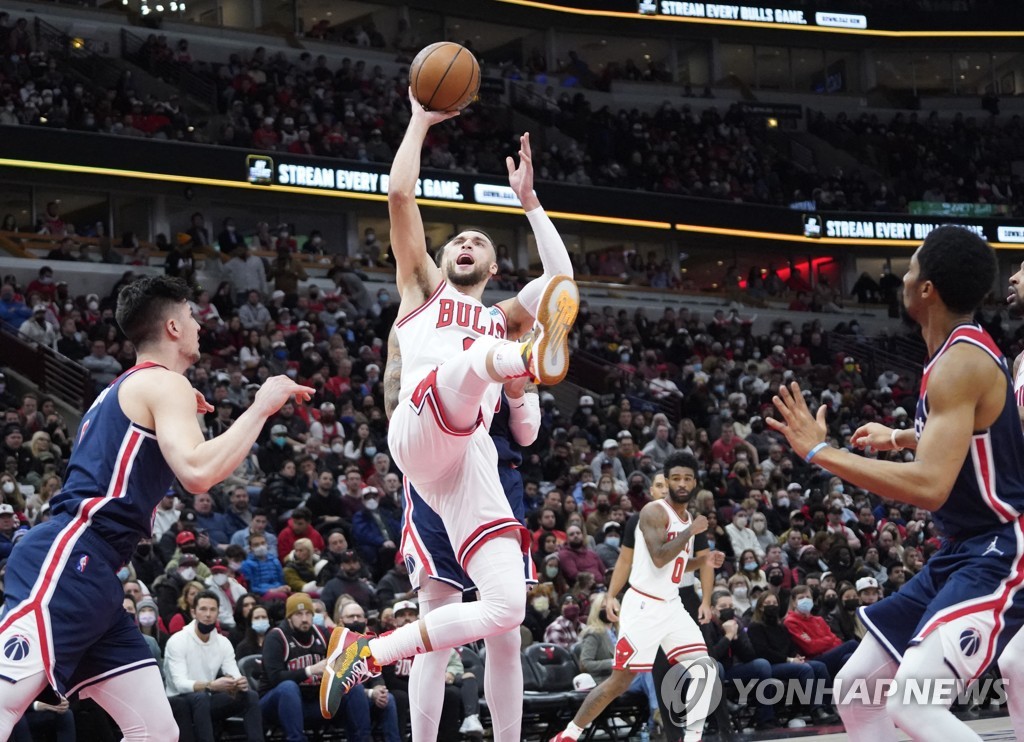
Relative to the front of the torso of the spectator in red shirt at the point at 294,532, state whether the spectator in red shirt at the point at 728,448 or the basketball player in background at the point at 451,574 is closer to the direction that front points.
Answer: the basketball player in background

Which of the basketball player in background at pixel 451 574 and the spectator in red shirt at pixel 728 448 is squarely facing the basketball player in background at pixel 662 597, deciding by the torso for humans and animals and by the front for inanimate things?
the spectator in red shirt

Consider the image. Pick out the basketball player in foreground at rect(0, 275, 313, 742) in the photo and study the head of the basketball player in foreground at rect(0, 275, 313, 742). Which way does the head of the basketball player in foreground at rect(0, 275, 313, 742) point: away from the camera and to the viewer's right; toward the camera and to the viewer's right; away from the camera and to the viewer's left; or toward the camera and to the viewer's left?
away from the camera and to the viewer's right

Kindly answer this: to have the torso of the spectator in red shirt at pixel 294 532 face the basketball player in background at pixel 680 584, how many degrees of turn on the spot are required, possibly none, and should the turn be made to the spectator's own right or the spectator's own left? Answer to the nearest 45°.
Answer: approximately 45° to the spectator's own left

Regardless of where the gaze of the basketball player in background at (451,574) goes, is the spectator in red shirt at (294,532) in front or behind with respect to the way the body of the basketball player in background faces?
behind

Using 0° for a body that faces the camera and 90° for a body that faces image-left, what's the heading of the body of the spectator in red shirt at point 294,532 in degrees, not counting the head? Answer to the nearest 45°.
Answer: approximately 0°

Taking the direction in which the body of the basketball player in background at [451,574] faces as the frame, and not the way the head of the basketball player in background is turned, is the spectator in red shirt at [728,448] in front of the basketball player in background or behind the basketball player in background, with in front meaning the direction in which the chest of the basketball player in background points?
behind
